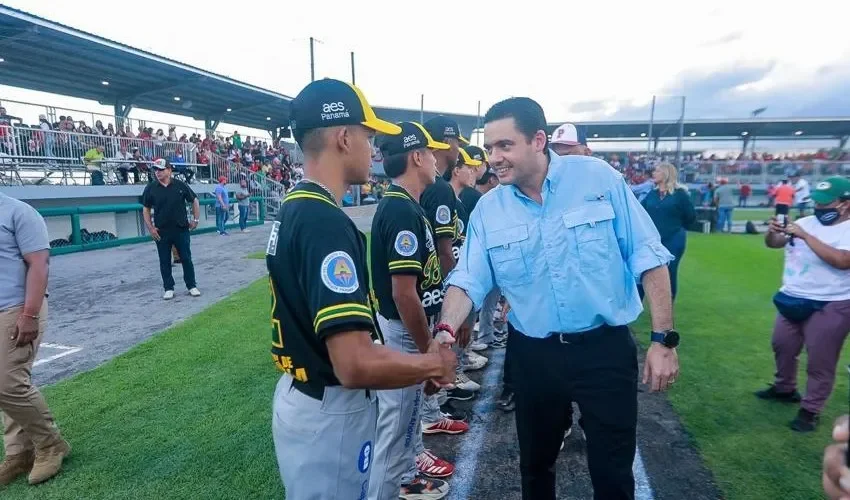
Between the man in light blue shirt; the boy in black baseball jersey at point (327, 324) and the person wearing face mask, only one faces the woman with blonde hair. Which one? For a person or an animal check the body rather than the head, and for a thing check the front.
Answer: the boy in black baseball jersey

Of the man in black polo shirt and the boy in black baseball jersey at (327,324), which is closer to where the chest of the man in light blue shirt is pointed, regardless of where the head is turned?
the boy in black baseball jersey

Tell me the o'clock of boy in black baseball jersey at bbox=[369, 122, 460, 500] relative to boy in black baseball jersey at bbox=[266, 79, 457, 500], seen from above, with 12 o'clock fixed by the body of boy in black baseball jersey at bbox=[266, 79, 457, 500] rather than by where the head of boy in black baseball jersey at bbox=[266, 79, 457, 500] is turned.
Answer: boy in black baseball jersey at bbox=[369, 122, 460, 500] is roughly at 11 o'clock from boy in black baseball jersey at bbox=[266, 79, 457, 500].

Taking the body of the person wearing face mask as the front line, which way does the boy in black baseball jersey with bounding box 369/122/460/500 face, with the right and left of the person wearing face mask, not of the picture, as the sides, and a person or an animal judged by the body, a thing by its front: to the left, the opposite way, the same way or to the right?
the opposite way

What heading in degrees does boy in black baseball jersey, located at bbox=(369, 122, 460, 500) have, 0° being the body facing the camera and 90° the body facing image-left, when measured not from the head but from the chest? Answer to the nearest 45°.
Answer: approximately 270°

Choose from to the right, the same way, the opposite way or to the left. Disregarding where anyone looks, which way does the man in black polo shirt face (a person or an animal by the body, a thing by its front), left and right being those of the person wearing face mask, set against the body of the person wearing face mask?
to the left

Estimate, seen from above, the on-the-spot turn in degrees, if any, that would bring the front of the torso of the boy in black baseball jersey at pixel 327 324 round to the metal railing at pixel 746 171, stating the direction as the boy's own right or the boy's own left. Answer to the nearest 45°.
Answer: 0° — they already face it

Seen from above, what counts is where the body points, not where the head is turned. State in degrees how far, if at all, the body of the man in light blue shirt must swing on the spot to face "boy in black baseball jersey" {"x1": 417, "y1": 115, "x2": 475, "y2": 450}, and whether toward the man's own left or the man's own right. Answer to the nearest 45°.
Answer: approximately 90° to the man's own right

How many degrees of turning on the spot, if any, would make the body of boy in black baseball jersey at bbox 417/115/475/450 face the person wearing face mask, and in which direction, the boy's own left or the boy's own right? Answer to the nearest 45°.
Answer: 0° — they already face them

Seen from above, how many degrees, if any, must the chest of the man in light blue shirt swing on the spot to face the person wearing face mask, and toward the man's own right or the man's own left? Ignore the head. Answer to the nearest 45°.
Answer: approximately 180°

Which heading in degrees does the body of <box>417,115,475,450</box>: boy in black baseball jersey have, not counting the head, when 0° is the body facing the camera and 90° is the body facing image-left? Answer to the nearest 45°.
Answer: approximately 270°

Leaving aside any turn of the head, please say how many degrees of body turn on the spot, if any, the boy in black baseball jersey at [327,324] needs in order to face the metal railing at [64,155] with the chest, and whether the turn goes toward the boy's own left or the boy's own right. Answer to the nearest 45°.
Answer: approximately 90° to the boy's own left
